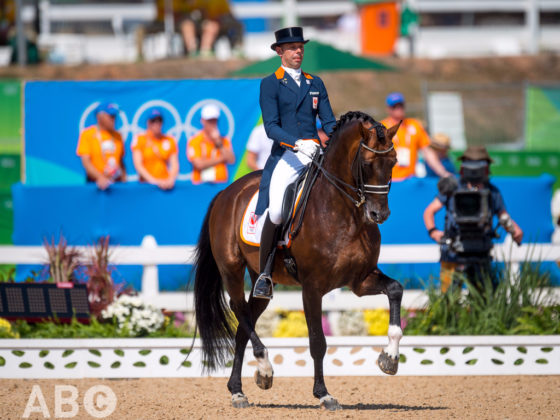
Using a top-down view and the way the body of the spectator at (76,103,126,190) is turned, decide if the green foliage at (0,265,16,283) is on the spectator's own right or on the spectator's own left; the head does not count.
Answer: on the spectator's own right

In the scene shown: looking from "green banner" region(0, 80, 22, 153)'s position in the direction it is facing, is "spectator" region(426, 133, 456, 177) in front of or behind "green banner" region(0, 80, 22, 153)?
in front

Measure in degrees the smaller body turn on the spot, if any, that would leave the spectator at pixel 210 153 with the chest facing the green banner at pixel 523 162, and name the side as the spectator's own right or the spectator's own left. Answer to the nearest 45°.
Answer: approximately 135° to the spectator's own left

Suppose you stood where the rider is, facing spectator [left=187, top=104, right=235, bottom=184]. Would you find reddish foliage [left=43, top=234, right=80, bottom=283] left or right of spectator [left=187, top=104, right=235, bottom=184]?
left

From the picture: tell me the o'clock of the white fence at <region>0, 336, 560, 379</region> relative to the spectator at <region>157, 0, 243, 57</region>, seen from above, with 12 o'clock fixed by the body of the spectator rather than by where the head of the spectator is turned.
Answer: The white fence is roughly at 12 o'clock from the spectator.

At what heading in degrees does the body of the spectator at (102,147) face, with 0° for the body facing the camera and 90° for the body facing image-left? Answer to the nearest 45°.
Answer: approximately 315°

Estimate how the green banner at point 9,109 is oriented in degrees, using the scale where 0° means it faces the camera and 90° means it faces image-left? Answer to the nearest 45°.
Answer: approximately 0°

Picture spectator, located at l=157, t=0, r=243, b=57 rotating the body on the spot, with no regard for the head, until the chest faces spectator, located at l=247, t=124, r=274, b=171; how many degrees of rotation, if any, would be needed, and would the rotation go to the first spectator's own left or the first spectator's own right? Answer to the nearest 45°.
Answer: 0° — they already face them
